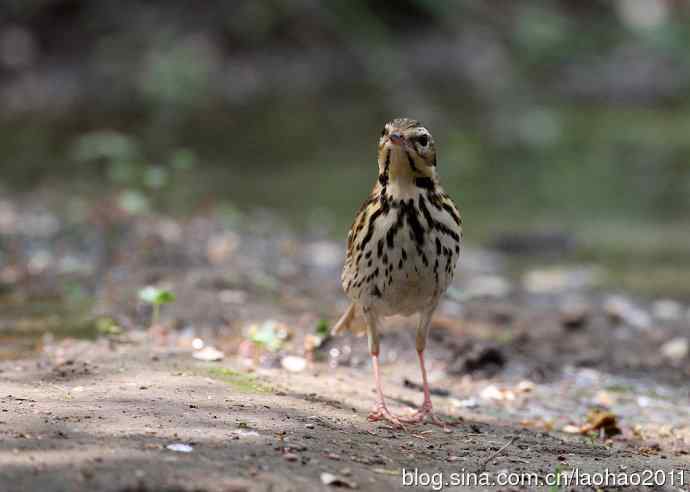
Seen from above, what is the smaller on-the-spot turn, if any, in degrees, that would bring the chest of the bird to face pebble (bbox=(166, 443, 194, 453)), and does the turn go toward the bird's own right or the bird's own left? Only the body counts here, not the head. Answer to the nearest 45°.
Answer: approximately 45° to the bird's own right

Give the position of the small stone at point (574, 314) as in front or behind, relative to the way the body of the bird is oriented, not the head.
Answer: behind

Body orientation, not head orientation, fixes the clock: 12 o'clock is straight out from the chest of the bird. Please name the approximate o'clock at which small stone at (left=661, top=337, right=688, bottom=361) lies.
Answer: The small stone is roughly at 7 o'clock from the bird.

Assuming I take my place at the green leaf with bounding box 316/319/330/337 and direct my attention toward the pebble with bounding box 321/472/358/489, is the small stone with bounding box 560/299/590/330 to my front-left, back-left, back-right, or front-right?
back-left

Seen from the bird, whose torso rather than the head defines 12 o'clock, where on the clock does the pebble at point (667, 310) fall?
The pebble is roughly at 7 o'clock from the bird.

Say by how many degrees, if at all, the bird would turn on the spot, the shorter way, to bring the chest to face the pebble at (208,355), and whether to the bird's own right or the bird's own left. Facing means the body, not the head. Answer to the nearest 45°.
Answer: approximately 135° to the bird's own right

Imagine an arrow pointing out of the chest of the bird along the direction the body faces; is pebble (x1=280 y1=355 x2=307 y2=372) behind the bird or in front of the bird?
behind

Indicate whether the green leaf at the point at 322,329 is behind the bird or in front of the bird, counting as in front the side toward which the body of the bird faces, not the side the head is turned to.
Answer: behind

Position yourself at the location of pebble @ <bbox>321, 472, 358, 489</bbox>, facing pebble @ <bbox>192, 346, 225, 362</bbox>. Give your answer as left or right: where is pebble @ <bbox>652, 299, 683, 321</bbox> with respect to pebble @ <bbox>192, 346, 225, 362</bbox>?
right

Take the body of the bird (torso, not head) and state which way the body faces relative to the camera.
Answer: toward the camera
